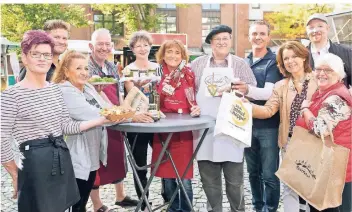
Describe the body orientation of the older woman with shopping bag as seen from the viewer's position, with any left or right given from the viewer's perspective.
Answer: facing the viewer and to the left of the viewer

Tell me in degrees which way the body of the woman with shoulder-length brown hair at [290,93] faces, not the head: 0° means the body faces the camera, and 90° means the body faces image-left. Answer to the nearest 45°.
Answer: approximately 45°

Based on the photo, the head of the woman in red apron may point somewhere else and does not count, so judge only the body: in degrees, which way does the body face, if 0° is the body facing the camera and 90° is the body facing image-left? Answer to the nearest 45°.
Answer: approximately 0°

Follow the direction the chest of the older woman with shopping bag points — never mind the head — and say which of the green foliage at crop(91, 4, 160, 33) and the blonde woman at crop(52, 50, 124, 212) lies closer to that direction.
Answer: the blonde woman

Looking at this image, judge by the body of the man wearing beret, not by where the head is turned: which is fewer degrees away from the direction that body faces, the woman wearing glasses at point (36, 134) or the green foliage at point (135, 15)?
the woman wearing glasses

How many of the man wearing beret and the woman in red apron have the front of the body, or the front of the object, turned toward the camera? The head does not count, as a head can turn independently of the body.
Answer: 2

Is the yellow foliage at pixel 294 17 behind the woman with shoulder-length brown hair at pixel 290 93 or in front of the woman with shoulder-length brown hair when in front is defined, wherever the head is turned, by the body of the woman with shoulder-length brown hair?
behind

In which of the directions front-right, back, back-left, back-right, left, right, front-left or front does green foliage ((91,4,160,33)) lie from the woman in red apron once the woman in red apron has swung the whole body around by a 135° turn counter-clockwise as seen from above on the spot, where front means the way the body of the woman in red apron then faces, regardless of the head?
front-left

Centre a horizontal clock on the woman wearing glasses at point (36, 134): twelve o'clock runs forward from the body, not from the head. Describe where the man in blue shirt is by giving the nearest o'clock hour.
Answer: The man in blue shirt is roughly at 10 o'clock from the woman wearing glasses.

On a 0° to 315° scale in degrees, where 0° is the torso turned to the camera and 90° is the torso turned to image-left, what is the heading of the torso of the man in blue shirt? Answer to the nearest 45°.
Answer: approximately 45°

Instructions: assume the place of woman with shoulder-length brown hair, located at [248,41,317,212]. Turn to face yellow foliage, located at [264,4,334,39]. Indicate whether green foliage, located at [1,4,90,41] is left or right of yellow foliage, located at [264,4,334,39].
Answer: left
